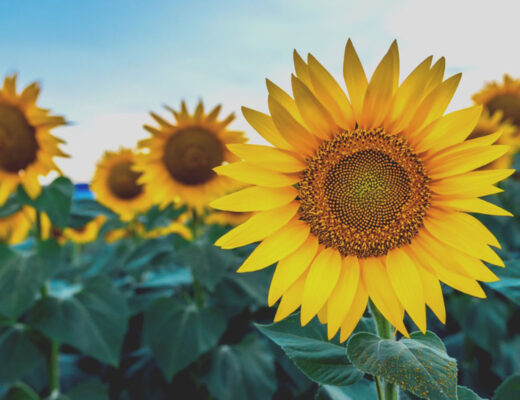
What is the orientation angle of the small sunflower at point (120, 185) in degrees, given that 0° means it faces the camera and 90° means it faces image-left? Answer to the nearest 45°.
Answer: approximately 0°

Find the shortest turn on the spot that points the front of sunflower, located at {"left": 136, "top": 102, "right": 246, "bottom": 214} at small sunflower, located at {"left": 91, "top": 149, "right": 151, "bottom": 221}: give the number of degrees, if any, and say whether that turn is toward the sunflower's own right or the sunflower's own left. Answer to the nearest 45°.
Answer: approximately 135° to the sunflower's own right

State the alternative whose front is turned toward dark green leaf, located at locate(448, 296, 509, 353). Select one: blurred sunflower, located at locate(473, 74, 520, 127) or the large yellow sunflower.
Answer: the blurred sunflower

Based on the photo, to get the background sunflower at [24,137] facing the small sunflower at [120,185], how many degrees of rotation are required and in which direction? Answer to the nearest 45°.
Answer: approximately 135° to its left

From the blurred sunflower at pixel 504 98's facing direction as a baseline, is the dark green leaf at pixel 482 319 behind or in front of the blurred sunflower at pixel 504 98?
in front

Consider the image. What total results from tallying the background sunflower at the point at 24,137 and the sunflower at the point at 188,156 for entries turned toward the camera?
2

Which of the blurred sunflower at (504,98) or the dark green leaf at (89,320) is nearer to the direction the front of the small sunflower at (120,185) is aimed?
the dark green leaf

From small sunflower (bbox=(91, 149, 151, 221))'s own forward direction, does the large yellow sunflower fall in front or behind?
in front

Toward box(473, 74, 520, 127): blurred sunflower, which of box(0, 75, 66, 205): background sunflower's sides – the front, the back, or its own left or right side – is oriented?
left

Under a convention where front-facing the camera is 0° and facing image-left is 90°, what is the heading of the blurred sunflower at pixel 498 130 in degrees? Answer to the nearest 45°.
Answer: approximately 0°
